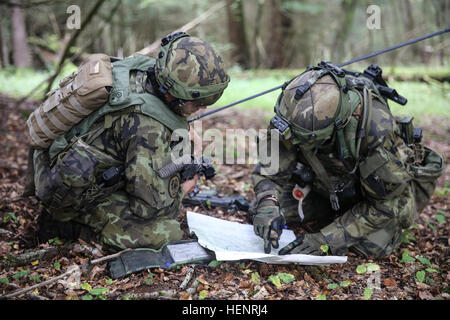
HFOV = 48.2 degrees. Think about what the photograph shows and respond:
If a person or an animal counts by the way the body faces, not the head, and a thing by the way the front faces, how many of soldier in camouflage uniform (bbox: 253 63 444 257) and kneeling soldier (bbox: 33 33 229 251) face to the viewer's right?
1

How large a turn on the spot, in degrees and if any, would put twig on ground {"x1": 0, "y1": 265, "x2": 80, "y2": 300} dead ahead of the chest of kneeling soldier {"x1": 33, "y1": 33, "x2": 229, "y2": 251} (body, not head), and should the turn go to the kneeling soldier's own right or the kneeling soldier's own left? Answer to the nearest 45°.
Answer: approximately 135° to the kneeling soldier's own right

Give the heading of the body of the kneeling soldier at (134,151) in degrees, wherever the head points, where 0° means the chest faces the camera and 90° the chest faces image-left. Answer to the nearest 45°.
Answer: approximately 270°

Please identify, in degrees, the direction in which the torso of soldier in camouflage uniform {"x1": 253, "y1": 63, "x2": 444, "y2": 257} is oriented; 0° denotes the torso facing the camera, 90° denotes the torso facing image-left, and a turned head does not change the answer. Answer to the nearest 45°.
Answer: approximately 45°

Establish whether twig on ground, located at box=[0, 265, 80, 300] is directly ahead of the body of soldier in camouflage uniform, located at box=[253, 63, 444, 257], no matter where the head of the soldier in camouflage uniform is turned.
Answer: yes

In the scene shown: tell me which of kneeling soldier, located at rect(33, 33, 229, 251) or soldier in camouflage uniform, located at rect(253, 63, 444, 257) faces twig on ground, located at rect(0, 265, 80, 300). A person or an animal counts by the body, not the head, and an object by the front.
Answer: the soldier in camouflage uniform

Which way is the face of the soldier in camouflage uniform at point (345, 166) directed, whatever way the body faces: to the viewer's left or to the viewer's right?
to the viewer's left

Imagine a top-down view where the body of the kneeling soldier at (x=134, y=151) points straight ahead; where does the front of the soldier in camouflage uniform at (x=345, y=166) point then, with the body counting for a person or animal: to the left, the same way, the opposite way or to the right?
the opposite way
